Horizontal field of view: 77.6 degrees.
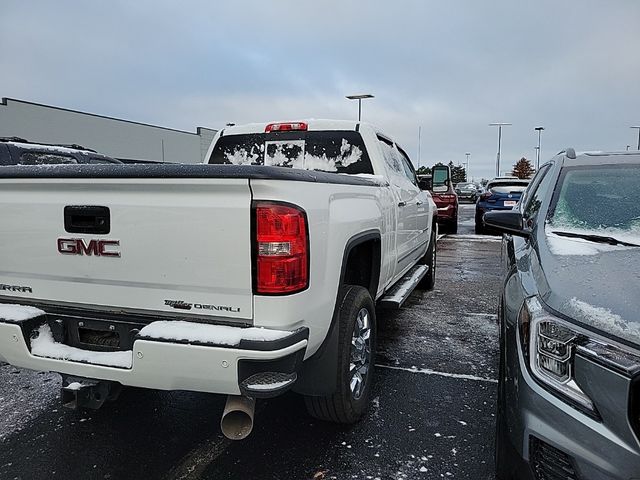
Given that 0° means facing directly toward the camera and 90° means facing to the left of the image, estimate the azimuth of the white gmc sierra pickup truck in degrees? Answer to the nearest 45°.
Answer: approximately 225°

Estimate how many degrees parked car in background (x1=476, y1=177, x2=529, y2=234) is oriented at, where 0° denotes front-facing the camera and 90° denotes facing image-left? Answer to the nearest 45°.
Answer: approximately 180°

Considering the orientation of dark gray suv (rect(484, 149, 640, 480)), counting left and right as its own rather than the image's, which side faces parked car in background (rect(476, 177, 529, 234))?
back

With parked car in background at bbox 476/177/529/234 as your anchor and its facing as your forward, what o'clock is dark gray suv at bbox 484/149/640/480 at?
The dark gray suv is roughly at 6 o'clock from the parked car in background.

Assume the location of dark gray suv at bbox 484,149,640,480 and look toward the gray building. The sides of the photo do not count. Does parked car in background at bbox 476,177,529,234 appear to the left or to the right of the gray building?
right

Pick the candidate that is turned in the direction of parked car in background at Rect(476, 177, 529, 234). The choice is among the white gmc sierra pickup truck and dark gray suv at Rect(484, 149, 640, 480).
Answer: the white gmc sierra pickup truck

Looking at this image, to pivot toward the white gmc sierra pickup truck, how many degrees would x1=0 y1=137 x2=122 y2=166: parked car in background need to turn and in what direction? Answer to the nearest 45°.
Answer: approximately 90° to its right

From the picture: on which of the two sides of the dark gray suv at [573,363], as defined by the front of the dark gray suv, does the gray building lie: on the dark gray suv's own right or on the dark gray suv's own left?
on the dark gray suv's own right

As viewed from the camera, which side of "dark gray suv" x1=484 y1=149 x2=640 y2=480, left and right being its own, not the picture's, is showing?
front

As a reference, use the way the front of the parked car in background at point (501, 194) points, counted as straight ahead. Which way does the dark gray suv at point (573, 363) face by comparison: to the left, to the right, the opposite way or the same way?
the opposite way

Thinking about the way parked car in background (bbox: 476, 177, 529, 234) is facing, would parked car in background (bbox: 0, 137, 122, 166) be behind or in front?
behind

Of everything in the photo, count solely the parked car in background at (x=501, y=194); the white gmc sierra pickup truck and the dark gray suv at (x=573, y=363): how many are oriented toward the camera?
1

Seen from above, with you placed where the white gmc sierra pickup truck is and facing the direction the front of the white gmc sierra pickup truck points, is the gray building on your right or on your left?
on your left

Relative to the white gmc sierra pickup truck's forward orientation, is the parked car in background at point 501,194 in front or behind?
in front

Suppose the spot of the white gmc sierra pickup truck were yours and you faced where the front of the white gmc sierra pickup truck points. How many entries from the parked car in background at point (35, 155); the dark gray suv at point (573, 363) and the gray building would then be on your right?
1

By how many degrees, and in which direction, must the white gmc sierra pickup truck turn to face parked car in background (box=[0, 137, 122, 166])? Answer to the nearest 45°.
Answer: approximately 90° to its left

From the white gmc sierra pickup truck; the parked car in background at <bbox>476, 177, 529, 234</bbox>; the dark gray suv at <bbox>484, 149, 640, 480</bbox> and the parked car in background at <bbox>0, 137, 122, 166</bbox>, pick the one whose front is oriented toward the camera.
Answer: the dark gray suv
